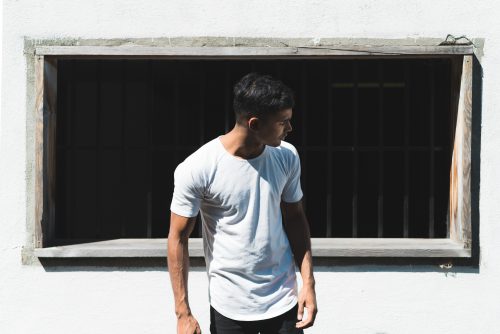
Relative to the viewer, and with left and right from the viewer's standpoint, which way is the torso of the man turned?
facing the viewer and to the right of the viewer

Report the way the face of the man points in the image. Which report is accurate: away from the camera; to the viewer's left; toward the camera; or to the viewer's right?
to the viewer's right
